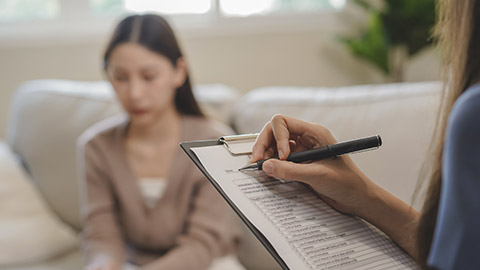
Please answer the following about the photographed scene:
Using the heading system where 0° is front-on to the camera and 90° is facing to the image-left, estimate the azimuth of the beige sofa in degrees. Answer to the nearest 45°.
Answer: approximately 0°
